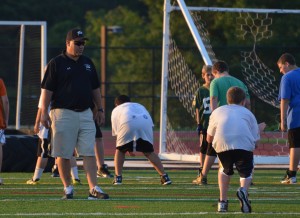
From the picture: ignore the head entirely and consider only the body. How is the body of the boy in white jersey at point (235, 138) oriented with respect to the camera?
away from the camera

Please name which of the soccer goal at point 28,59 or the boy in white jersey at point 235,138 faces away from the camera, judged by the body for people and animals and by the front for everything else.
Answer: the boy in white jersey

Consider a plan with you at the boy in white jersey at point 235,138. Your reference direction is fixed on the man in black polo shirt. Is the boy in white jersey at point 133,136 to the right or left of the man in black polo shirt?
right

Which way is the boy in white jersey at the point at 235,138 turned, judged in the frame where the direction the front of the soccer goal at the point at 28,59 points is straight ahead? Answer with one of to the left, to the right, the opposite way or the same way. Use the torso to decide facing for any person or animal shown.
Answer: the opposite way

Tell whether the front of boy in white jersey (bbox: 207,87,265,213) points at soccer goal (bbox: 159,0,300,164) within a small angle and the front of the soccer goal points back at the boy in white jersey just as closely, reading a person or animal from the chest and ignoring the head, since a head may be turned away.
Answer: yes

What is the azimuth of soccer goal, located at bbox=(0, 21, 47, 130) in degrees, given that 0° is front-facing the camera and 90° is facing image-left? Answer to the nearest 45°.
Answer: approximately 0°

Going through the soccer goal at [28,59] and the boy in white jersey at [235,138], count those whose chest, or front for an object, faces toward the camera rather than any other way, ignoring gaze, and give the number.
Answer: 1

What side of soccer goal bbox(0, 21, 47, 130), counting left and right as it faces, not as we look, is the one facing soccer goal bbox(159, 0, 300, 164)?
left

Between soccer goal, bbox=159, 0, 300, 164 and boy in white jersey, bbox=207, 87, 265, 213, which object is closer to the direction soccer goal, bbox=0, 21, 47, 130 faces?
the boy in white jersey

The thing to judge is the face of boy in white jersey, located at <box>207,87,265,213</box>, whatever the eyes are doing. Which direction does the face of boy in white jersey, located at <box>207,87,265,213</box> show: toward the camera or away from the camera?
away from the camera
